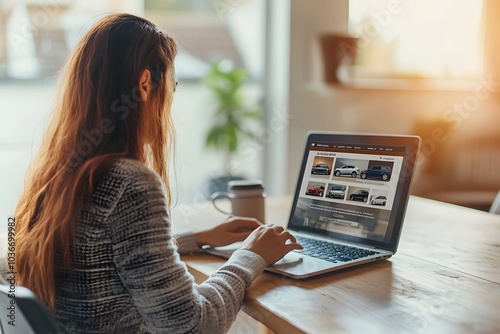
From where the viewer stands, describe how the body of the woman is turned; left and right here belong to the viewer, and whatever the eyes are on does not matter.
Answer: facing away from the viewer and to the right of the viewer

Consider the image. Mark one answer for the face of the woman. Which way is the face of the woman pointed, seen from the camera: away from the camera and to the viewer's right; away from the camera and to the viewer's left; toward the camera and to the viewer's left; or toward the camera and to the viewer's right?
away from the camera and to the viewer's right

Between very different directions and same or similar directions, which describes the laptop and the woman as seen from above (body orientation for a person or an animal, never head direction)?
very different directions

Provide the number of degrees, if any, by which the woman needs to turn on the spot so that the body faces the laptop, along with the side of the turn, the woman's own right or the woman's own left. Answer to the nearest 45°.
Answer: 0° — they already face it
